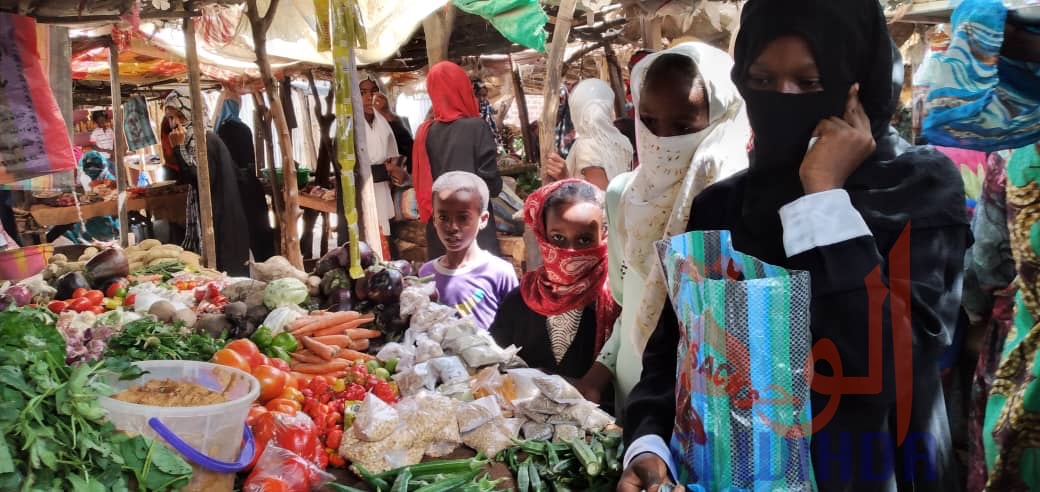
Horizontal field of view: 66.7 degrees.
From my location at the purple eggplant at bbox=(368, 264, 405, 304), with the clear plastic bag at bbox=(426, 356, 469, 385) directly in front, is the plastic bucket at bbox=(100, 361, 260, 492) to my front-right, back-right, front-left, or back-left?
front-right

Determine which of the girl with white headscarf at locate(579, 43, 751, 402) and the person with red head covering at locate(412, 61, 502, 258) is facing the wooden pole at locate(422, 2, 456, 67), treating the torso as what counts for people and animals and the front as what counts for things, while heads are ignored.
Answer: the person with red head covering

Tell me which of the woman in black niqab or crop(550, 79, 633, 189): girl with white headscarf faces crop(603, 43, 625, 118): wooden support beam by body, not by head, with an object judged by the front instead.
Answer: the girl with white headscarf

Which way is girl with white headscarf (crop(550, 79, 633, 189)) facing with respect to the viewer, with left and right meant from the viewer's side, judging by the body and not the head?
facing away from the viewer

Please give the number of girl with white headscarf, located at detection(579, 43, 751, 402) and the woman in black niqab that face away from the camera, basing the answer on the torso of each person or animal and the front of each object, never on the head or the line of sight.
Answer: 0

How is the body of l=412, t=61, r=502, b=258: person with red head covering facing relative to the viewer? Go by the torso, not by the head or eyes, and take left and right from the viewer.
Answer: facing away from the viewer

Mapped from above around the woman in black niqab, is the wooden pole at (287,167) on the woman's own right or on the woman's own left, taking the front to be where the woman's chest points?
on the woman's own right

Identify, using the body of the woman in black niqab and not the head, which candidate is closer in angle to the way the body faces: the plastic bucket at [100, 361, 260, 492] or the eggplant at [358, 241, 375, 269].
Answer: the plastic bucket

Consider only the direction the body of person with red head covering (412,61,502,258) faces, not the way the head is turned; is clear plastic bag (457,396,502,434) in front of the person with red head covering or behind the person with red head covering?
behind

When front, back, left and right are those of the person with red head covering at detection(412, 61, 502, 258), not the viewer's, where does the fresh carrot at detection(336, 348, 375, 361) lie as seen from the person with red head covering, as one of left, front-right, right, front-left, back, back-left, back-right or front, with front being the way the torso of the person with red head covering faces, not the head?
back

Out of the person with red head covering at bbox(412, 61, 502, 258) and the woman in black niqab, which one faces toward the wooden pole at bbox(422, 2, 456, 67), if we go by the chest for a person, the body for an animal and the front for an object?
the person with red head covering

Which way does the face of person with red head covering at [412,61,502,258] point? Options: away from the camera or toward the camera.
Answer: away from the camera

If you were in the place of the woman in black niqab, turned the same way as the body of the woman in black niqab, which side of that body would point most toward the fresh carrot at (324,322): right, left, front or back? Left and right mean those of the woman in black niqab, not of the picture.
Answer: right

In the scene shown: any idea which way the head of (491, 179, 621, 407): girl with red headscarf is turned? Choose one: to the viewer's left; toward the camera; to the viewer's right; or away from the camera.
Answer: toward the camera

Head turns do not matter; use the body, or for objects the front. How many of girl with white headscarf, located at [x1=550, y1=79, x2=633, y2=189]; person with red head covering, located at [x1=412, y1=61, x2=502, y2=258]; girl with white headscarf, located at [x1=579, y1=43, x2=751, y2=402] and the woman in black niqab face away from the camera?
2

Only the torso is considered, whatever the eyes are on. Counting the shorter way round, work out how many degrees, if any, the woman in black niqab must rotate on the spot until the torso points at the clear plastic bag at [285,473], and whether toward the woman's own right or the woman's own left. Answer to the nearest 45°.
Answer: approximately 45° to the woman's own right

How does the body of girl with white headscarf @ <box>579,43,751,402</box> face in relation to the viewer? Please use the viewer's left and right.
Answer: facing the viewer and to the left of the viewer

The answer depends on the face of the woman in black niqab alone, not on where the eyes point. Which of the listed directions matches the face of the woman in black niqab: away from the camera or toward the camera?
toward the camera

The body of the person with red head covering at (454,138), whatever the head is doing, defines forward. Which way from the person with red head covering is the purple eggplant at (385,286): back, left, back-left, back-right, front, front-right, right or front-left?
back
